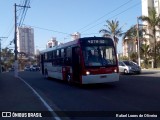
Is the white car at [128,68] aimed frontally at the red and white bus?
no

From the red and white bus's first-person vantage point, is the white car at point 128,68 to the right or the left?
on its left
